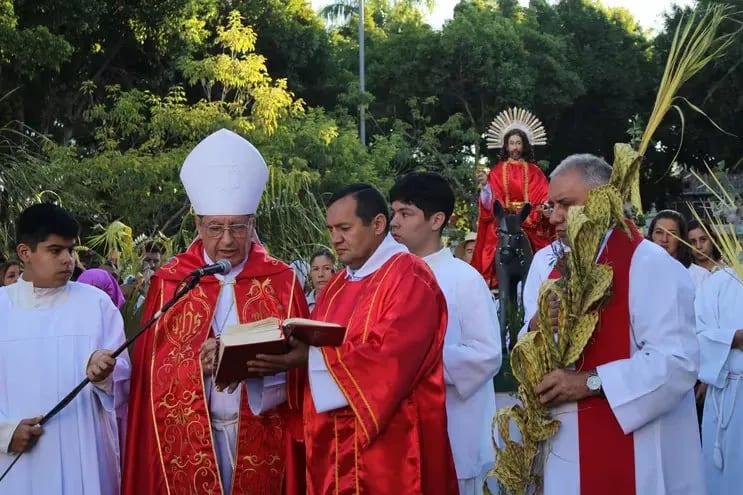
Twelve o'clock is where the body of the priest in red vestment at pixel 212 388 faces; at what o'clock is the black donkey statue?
The black donkey statue is roughly at 7 o'clock from the priest in red vestment.

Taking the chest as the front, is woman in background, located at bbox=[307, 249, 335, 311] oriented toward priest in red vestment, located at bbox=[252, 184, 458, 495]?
yes

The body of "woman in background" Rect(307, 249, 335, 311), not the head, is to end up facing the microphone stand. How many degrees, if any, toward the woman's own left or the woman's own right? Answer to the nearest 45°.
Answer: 0° — they already face it

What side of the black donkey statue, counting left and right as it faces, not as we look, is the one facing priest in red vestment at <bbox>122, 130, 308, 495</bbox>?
front

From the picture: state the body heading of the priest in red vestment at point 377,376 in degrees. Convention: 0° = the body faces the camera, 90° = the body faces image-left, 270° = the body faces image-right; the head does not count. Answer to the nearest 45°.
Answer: approximately 45°

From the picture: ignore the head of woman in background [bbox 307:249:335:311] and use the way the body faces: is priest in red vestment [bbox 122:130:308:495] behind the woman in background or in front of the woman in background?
in front

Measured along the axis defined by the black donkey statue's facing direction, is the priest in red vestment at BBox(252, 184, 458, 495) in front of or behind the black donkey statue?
in front

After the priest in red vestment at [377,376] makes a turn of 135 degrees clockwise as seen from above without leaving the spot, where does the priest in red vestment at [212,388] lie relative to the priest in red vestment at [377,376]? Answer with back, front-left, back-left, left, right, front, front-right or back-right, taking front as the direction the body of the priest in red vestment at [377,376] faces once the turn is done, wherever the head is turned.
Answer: front-left

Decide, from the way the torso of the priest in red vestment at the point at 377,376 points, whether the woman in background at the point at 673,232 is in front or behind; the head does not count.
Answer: behind

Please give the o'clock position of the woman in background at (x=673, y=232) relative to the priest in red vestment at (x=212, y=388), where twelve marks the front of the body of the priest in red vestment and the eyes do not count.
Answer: The woman in background is roughly at 8 o'clock from the priest in red vestment.
